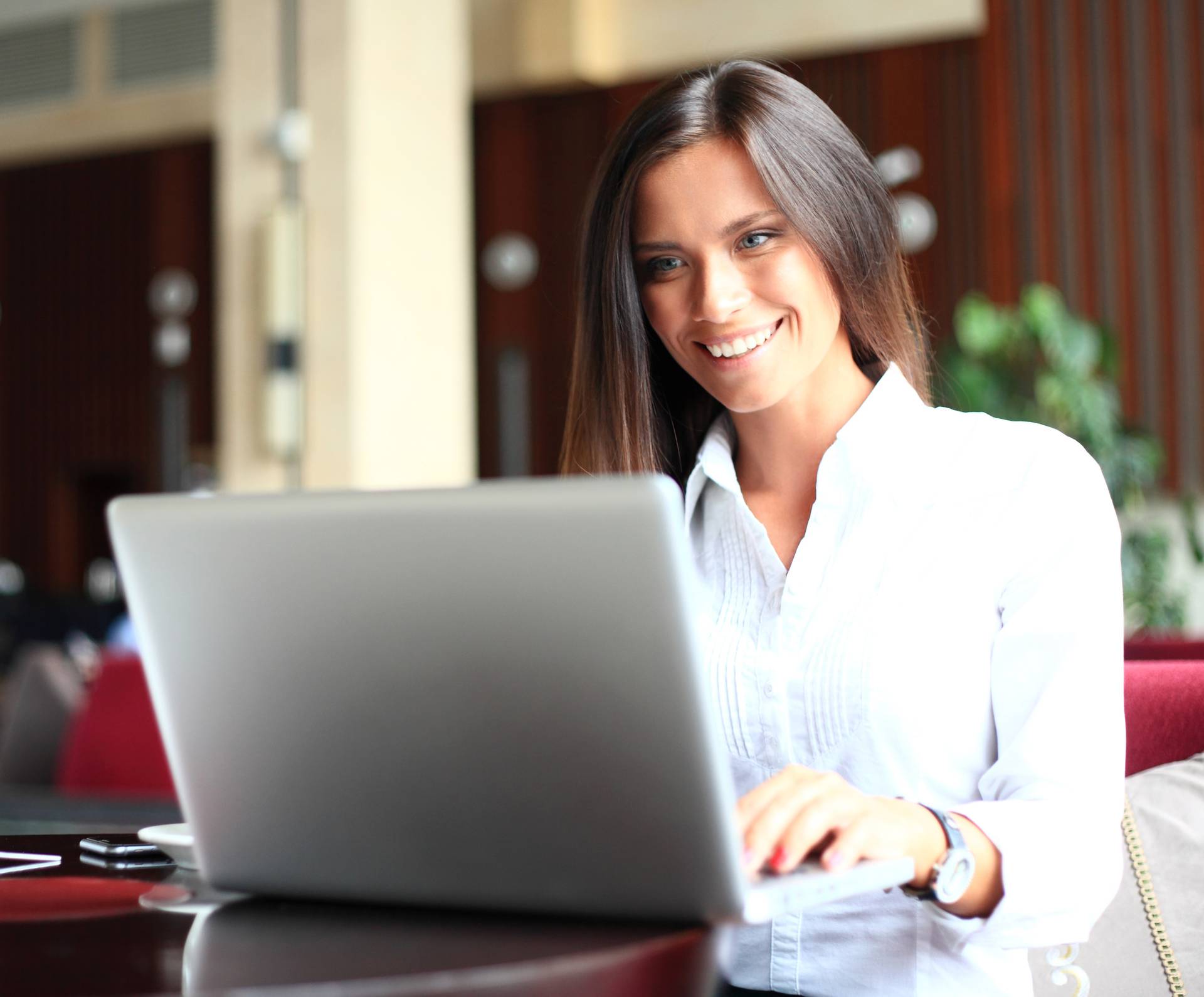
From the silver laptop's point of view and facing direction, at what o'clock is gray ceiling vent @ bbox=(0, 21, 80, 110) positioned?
The gray ceiling vent is roughly at 10 o'clock from the silver laptop.

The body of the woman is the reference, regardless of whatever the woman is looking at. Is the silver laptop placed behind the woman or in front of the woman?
in front

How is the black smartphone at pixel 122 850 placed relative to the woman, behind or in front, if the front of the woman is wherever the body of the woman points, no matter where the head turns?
in front

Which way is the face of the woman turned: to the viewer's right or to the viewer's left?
to the viewer's left

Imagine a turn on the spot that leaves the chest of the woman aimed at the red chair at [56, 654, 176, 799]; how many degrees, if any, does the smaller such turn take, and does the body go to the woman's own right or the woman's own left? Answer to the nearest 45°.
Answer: approximately 90° to the woman's own right

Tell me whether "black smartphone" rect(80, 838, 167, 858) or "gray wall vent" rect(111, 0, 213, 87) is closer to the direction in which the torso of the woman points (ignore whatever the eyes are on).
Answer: the black smartphone

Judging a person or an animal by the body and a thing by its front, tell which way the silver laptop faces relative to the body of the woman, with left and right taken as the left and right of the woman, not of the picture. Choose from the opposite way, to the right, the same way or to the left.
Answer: the opposite way

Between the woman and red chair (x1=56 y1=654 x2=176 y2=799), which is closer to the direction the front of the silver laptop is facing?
the woman

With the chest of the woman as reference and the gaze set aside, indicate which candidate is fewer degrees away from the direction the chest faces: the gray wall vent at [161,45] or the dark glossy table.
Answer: the dark glossy table

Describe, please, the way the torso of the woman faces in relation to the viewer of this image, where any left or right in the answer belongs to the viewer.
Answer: facing the viewer and to the left of the viewer

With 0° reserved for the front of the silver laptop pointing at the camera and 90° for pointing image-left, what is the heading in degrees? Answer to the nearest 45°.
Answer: approximately 225°

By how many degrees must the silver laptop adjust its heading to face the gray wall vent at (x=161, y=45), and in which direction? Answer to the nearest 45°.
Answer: approximately 45° to its left

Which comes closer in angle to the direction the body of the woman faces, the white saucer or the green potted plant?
the white saucer
